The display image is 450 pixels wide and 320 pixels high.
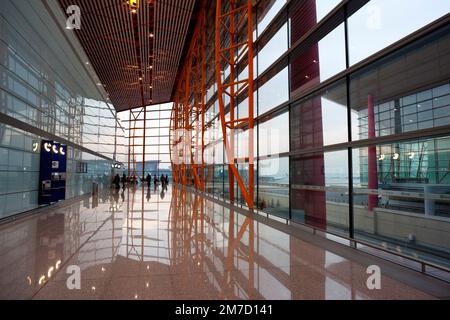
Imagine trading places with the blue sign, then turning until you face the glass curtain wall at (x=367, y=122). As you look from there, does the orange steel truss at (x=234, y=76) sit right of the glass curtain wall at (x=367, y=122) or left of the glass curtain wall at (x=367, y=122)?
left

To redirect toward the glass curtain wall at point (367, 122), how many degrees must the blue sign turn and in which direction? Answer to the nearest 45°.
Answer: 0° — it already faces it

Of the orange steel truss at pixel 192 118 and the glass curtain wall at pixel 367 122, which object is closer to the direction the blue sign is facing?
the glass curtain wall

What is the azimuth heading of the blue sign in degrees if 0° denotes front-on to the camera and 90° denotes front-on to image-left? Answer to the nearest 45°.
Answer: approximately 315°

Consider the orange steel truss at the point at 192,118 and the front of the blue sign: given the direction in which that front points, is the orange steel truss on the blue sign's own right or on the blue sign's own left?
on the blue sign's own left
